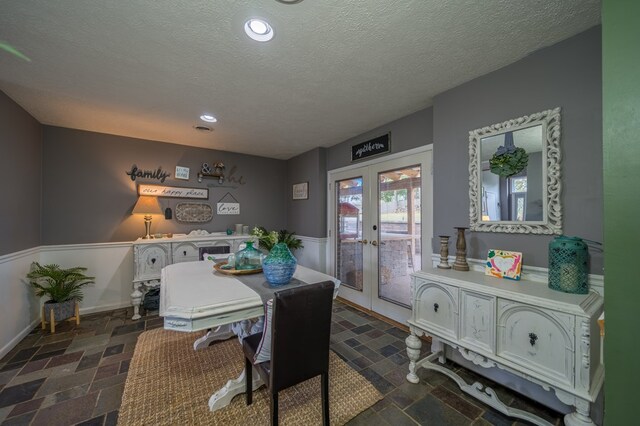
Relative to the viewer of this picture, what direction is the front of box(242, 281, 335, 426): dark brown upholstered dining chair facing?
facing away from the viewer and to the left of the viewer

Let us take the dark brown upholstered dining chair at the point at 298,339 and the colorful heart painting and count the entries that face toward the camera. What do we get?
1

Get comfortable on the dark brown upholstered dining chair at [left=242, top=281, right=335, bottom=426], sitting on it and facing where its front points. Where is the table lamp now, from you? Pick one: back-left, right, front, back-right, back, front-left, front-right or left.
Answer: front

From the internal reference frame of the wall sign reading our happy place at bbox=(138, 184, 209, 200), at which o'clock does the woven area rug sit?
The woven area rug is roughly at 12 o'clock from the wall sign reading our happy place.

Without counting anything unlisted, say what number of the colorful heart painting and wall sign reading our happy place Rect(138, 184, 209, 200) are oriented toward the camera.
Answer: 2

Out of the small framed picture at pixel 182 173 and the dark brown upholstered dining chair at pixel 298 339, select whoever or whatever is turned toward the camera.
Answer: the small framed picture

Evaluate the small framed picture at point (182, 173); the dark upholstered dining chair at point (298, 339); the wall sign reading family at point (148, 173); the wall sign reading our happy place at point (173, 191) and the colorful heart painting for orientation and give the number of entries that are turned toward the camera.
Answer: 4

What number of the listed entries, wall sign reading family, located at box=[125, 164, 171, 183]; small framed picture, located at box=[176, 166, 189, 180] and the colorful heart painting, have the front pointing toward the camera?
3

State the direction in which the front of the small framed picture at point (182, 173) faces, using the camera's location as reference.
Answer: facing the viewer

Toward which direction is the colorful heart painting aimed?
toward the camera

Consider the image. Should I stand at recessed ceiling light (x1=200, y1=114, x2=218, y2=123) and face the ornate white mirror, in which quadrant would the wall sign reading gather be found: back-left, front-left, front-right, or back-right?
front-left

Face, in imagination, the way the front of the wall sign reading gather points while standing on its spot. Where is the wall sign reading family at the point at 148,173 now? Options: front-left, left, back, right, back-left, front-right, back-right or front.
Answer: front-right

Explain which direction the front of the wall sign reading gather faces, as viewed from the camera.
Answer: facing the viewer and to the left of the viewer

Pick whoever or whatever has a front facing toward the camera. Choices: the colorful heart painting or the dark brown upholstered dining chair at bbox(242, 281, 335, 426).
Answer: the colorful heart painting

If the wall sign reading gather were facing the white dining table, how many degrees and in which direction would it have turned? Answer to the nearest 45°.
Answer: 0° — it already faces it
